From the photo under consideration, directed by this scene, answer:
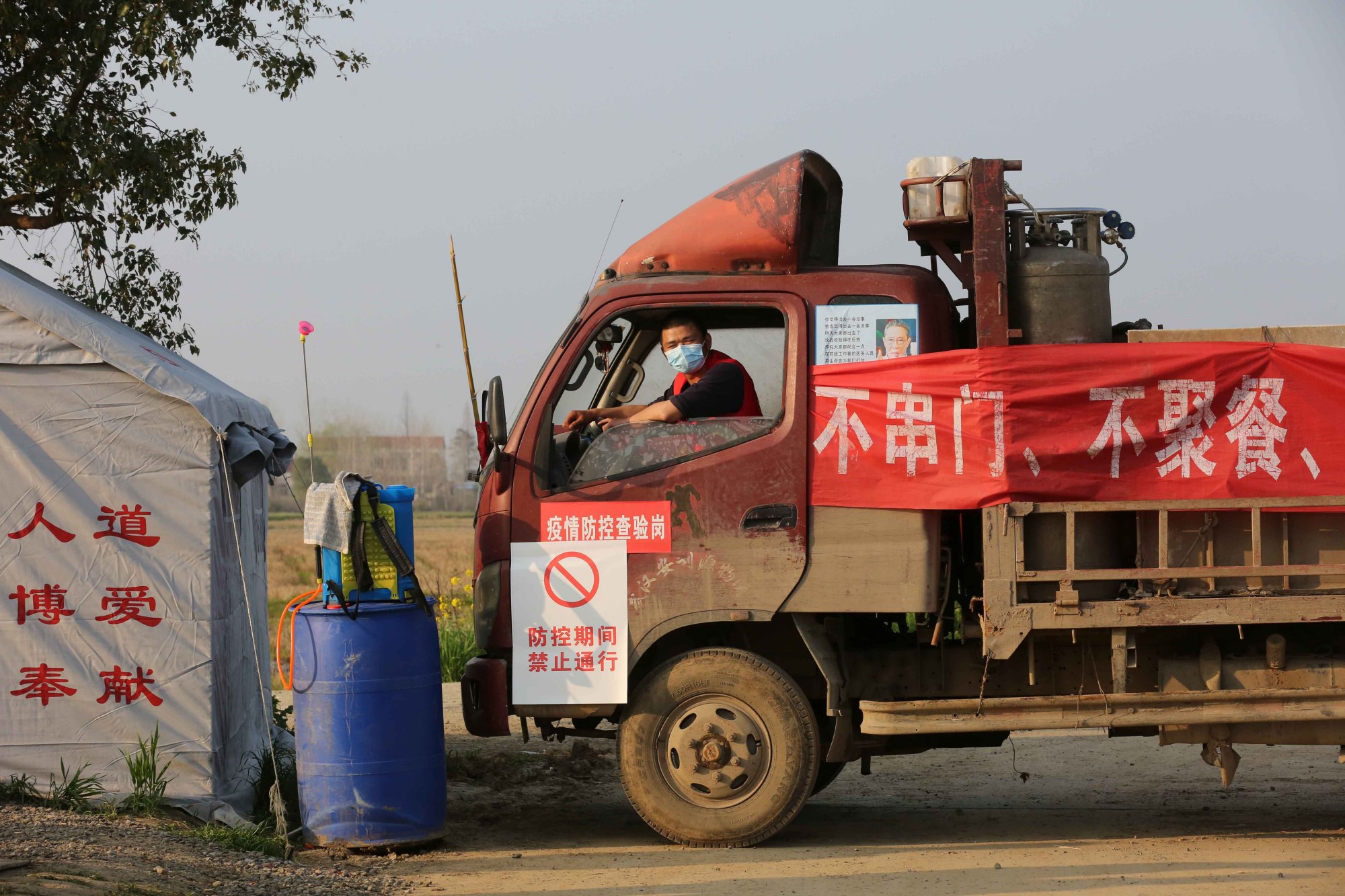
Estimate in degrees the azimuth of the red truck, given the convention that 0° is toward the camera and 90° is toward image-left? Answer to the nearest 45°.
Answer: approximately 90°

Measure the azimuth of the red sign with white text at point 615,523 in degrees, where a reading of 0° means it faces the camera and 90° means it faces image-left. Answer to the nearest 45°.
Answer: approximately 0°

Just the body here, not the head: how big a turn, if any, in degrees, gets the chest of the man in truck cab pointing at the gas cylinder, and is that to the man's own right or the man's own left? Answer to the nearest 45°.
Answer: approximately 135° to the man's own left

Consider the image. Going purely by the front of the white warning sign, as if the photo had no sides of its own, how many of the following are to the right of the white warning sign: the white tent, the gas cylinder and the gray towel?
2

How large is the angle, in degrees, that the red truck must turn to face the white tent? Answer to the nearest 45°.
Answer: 0° — it already faces it

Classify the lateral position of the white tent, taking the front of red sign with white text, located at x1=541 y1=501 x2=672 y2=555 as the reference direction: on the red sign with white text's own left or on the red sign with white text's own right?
on the red sign with white text's own right

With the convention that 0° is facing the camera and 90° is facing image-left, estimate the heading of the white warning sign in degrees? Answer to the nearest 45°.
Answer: approximately 0°

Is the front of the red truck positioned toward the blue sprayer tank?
yes

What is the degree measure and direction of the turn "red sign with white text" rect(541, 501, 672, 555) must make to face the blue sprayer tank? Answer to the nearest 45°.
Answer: approximately 90° to its right

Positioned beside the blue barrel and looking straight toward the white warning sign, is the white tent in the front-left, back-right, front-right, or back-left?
back-left

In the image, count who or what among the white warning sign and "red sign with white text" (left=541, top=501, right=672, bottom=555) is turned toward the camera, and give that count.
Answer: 2
